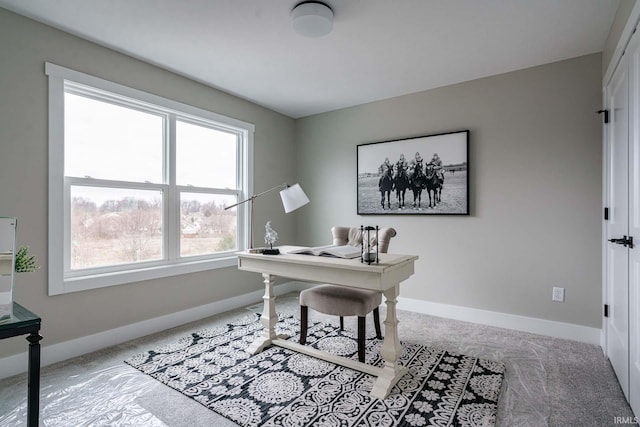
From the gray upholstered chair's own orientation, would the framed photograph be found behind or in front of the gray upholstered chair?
behind

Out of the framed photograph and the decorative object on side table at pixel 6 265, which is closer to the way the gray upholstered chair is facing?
the decorative object on side table

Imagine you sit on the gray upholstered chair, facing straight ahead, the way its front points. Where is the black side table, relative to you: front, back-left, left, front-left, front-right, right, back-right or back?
front

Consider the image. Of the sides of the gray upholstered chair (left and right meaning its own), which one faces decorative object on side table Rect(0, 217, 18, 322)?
front

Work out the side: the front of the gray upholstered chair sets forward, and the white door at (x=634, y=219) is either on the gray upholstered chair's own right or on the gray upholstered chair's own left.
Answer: on the gray upholstered chair's own left

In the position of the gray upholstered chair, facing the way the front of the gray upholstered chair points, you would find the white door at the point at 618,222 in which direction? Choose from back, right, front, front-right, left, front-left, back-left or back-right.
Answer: back-left

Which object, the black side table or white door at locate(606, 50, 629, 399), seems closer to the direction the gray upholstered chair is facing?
the black side table

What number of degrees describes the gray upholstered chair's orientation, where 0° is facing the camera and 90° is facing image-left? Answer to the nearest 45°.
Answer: approximately 45°

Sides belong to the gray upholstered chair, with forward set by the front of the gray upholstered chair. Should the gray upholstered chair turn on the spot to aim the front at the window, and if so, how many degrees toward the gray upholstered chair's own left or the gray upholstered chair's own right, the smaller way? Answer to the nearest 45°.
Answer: approximately 45° to the gray upholstered chair's own right
